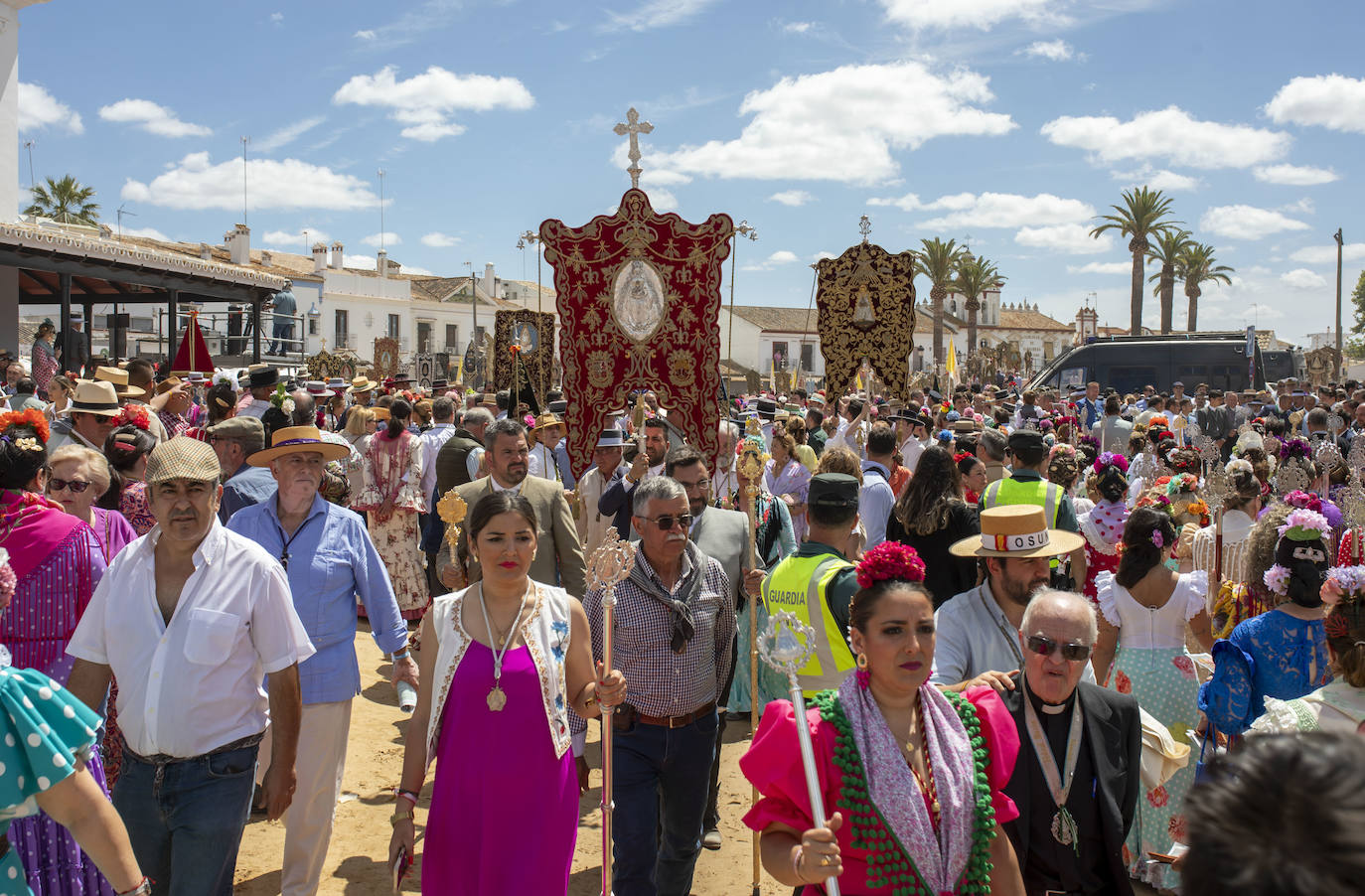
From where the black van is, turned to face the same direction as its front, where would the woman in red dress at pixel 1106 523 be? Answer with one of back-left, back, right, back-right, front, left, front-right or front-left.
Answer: left

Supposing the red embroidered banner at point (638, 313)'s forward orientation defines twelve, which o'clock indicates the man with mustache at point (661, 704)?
The man with mustache is roughly at 12 o'clock from the red embroidered banner.

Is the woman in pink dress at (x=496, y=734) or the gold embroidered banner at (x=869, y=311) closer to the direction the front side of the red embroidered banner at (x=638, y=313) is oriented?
the woman in pink dress

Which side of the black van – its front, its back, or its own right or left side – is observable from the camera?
left

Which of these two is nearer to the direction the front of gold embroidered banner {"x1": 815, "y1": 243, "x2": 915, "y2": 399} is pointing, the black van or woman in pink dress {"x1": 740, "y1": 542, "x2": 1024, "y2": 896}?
the woman in pink dress

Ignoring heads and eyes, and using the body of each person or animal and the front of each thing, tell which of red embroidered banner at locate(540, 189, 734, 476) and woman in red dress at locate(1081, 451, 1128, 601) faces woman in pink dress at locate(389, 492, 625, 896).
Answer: the red embroidered banner

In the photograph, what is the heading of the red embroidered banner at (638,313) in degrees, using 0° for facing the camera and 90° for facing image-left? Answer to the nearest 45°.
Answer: approximately 0°

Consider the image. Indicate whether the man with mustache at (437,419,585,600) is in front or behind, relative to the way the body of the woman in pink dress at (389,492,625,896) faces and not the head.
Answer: behind

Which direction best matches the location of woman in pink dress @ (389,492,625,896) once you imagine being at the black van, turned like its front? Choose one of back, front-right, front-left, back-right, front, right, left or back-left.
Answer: left

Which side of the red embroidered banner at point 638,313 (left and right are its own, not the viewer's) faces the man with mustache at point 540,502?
front
